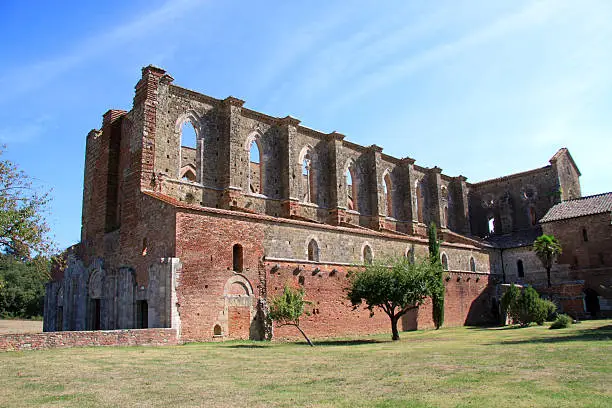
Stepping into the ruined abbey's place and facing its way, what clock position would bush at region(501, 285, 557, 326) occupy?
The bush is roughly at 7 o'clock from the ruined abbey.

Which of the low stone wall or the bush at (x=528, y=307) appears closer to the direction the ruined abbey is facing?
the low stone wall

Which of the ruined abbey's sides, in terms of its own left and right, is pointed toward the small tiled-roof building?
back

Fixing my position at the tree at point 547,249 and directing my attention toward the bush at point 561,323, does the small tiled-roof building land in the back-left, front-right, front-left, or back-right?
back-left

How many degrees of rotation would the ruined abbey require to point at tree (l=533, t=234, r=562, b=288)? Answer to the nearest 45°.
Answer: approximately 180°

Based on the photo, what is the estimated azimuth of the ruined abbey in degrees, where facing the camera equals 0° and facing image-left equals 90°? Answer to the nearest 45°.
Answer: approximately 45°
